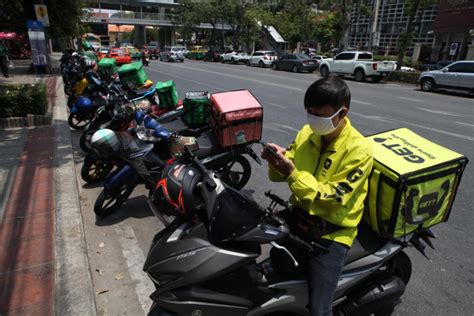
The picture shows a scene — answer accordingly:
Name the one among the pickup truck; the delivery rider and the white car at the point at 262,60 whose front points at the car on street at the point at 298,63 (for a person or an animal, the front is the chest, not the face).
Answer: the pickup truck

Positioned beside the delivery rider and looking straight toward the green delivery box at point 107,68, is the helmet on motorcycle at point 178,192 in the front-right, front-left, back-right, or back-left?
front-left

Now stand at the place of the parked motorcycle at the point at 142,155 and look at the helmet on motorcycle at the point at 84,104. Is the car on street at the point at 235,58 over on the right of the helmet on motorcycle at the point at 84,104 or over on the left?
right

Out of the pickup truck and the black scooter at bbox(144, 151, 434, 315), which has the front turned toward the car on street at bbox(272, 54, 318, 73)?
the pickup truck

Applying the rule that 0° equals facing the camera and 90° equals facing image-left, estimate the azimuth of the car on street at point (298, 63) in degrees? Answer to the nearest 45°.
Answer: approximately 135°

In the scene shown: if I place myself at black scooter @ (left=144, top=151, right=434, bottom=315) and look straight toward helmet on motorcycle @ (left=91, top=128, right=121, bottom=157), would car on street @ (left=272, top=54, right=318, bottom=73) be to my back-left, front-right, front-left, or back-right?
front-right

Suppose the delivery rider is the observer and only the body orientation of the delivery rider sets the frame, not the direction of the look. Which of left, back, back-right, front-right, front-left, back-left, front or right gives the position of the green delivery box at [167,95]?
right

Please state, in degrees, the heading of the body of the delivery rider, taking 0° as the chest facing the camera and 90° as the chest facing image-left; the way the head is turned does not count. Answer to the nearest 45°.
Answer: approximately 45°

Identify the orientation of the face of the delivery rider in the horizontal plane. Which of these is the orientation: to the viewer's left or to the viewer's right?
to the viewer's left

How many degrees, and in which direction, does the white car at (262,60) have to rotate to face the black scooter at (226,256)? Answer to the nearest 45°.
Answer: approximately 135° to its left

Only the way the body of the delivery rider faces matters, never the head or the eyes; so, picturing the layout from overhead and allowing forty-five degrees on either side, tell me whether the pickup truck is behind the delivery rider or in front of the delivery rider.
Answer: behind

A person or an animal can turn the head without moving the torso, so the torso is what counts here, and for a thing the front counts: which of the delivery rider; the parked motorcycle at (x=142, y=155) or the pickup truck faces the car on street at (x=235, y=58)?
the pickup truck

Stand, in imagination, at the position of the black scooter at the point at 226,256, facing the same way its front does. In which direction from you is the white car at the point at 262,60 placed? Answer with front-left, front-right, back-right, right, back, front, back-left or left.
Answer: back-right

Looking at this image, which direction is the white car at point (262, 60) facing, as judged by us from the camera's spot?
facing away from the viewer and to the left of the viewer

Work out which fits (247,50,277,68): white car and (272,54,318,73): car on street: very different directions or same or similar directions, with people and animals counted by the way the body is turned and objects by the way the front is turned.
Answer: same or similar directions

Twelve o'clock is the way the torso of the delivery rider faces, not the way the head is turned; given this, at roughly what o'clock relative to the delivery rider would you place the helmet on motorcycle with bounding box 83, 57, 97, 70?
The helmet on motorcycle is roughly at 3 o'clock from the delivery rider.

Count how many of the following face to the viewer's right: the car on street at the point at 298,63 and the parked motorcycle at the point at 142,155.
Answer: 0
